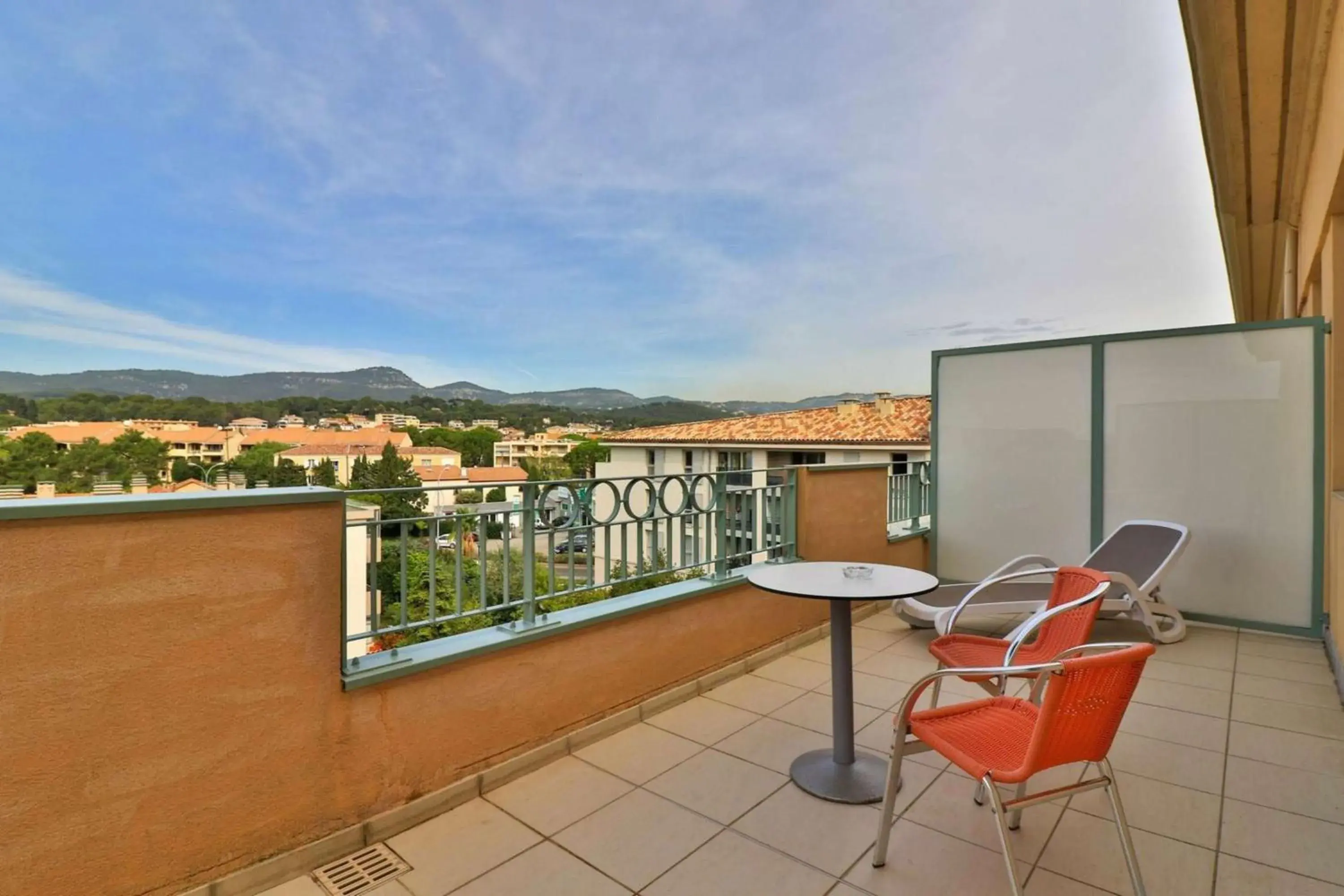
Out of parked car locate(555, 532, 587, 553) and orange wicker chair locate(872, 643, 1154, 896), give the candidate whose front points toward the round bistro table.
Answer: the orange wicker chair

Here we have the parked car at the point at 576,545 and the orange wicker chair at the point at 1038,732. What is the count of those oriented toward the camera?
0

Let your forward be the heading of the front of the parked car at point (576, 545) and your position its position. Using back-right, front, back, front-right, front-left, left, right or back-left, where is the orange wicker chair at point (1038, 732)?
back-left

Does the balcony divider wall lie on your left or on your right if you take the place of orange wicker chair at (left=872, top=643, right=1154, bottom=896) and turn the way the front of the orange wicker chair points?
on your right

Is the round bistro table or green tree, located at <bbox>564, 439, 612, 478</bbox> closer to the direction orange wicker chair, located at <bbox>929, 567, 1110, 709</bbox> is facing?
the round bistro table

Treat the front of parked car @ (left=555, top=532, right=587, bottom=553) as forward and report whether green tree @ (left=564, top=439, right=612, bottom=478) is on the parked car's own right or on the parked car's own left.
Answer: on the parked car's own right

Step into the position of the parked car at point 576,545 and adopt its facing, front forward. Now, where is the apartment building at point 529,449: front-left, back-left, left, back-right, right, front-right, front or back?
right

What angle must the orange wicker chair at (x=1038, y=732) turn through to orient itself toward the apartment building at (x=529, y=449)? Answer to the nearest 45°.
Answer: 0° — it already faces it

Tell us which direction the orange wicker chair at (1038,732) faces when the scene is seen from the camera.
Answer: facing away from the viewer and to the left of the viewer

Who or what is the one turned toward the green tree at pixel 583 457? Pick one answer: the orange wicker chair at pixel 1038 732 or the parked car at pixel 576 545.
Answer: the orange wicker chair

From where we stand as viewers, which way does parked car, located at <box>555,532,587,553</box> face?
facing to the left of the viewer
